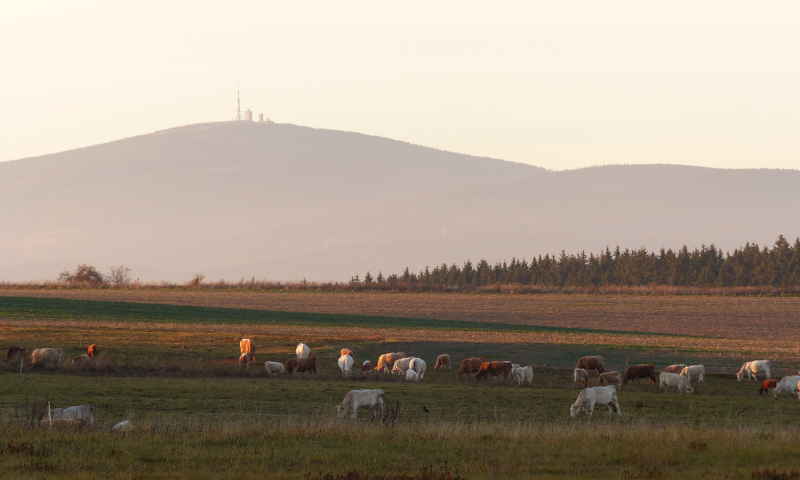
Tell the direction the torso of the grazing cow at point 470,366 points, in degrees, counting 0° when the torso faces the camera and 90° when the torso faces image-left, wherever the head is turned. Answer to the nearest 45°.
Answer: approximately 90°

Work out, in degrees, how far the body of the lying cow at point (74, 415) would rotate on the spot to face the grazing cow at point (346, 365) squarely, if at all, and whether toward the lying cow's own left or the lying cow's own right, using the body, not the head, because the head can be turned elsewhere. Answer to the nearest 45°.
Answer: approximately 135° to the lying cow's own right

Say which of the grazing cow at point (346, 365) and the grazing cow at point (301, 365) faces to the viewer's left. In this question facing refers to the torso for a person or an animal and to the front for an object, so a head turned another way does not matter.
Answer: the grazing cow at point (301, 365)

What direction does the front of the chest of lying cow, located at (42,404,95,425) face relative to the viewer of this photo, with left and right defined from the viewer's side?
facing to the left of the viewer

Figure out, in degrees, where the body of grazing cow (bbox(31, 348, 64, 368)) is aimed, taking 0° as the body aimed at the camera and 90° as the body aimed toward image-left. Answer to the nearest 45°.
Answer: approximately 90°

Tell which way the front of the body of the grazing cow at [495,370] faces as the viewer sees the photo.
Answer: to the viewer's left

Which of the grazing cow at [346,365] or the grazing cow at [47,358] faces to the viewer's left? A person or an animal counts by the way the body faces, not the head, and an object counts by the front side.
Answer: the grazing cow at [47,358]

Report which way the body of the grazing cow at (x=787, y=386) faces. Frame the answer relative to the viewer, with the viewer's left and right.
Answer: facing to the left of the viewer
